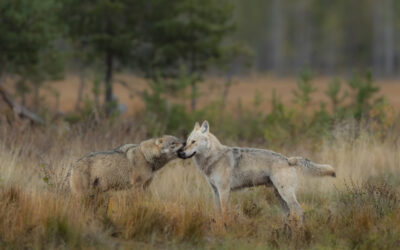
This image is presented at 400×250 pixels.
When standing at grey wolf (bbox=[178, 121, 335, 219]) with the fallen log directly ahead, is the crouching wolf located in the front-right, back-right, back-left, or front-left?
front-left

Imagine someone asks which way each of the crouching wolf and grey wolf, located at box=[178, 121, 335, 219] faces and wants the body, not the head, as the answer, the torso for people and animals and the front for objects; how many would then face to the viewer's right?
1

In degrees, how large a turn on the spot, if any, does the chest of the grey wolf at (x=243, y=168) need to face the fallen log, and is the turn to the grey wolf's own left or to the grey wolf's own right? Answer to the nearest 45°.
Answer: approximately 45° to the grey wolf's own right

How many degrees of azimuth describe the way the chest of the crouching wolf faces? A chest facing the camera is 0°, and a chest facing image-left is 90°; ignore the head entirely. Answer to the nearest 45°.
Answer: approximately 270°

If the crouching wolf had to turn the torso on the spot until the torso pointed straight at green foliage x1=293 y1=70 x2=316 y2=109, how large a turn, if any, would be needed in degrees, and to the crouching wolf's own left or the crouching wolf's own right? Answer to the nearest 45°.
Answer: approximately 45° to the crouching wolf's own left

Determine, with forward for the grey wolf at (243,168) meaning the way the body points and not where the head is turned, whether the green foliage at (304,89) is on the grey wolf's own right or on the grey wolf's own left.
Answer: on the grey wolf's own right

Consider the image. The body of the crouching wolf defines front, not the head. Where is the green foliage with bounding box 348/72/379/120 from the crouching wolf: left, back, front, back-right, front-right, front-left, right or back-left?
front-left

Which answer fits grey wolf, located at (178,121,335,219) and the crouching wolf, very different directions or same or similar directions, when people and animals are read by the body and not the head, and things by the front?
very different directions

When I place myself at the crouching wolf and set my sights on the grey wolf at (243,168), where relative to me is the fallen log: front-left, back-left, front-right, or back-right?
back-left

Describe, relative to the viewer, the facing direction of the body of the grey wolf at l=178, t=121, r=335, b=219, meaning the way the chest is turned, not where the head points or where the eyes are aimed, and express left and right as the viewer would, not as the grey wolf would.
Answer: facing to the left of the viewer

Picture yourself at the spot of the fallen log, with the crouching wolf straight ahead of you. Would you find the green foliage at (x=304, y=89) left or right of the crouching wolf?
left

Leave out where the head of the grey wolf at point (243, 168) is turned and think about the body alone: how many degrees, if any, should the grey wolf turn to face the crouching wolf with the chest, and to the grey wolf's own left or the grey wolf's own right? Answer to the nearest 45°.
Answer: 0° — it already faces it

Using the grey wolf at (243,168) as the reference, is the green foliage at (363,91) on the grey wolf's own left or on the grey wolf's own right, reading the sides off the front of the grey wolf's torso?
on the grey wolf's own right

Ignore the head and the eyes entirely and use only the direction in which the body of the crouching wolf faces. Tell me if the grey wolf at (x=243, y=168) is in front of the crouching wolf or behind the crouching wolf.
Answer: in front

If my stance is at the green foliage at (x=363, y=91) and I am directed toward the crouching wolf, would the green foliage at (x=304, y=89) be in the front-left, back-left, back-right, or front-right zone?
front-right
